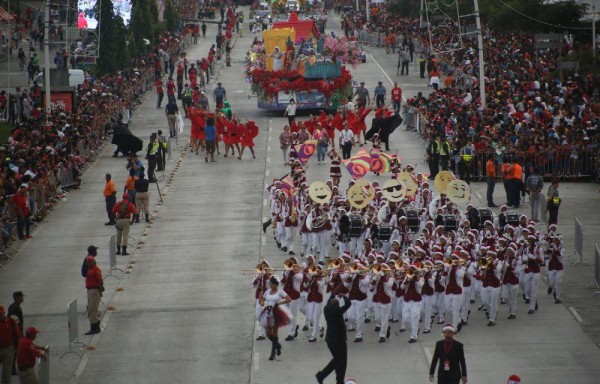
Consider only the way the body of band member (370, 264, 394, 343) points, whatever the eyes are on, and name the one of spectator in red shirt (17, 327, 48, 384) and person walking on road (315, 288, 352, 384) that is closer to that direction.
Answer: the person walking on road

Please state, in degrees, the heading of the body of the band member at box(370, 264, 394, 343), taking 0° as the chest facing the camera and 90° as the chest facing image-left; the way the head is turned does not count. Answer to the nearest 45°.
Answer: approximately 0°

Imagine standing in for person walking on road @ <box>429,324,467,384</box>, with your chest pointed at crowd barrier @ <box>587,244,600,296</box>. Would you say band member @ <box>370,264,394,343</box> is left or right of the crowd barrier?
left

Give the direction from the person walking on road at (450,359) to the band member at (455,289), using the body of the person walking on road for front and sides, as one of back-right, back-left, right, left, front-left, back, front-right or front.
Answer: back

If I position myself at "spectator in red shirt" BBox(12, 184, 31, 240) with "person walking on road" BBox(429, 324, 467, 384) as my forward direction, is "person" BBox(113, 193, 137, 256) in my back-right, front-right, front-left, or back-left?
front-left

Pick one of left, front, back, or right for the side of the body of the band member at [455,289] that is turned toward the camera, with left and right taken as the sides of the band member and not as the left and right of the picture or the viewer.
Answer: front

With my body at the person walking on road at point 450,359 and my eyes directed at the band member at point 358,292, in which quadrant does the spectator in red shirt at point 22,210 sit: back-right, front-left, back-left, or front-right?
front-left

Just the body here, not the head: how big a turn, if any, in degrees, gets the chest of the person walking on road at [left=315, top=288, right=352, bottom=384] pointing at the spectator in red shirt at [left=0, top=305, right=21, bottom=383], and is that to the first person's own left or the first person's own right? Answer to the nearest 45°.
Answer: approximately 135° to the first person's own left

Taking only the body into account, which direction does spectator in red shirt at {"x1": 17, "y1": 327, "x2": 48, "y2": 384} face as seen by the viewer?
to the viewer's right

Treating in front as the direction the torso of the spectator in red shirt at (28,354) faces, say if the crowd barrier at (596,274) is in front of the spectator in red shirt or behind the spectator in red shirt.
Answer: in front

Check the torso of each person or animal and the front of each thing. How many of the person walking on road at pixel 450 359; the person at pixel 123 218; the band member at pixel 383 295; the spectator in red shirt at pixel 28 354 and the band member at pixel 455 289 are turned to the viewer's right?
1

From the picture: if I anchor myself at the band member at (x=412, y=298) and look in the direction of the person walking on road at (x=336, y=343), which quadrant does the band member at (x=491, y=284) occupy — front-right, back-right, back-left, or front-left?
back-left

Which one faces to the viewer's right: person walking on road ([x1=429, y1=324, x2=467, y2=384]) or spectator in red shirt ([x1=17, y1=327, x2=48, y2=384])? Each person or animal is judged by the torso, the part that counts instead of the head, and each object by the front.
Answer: the spectator in red shirt
